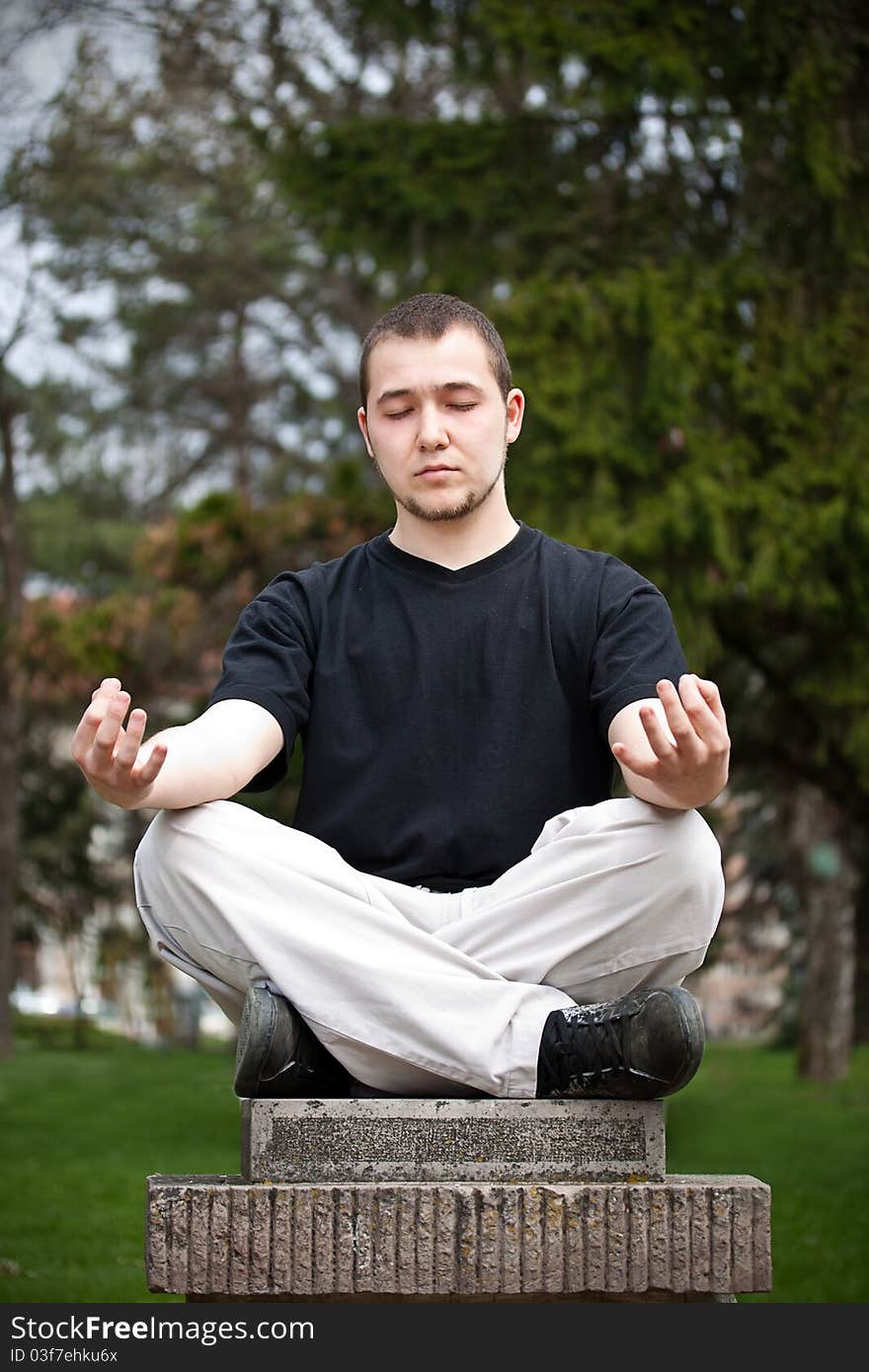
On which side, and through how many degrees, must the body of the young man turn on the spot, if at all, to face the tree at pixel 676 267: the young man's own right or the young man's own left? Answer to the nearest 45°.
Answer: approximately 180°

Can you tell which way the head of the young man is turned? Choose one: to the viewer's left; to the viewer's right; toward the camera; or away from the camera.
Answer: toward the camera

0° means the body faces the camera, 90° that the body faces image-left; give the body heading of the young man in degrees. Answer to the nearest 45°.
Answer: approximately 0°
